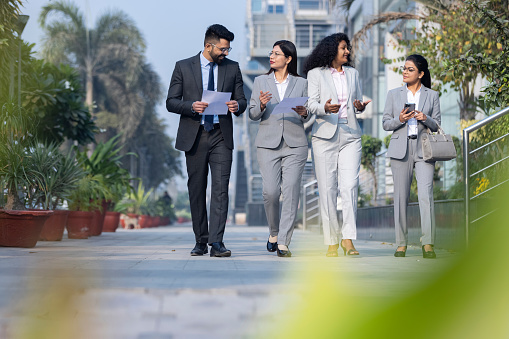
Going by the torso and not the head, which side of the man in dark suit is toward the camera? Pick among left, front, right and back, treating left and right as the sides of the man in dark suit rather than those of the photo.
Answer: front

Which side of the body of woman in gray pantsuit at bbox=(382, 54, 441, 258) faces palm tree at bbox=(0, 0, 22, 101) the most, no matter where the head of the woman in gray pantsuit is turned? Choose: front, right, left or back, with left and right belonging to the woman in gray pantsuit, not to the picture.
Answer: right

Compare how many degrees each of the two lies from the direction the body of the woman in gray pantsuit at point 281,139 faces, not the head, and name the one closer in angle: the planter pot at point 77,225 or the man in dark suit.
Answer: the man in dark suit

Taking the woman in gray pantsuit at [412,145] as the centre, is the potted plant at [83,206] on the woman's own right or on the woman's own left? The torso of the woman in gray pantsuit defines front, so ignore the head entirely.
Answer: on the woman's own right

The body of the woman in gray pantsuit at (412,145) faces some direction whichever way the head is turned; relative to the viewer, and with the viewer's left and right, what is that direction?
facing the viewer

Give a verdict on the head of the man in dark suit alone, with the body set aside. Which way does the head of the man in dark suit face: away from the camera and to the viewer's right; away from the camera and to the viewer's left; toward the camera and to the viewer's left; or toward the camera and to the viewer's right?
toward the camera and to the viewer's right

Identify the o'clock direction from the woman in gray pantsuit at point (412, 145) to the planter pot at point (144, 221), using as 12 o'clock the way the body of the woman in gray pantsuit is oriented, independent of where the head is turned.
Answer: The planter pot is roughly at 5 o'clock from the woman in gray pantsuit.

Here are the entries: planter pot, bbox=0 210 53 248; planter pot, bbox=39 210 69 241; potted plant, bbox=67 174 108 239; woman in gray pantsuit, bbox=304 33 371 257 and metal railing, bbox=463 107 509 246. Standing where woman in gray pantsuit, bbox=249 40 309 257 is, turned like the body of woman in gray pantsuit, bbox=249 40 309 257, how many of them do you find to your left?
2

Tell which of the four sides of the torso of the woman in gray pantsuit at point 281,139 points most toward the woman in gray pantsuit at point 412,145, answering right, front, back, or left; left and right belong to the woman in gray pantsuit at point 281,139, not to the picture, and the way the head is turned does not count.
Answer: left

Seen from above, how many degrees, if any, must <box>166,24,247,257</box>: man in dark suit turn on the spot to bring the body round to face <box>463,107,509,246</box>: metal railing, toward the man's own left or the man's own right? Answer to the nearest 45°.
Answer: approximately 90° to the man's own left

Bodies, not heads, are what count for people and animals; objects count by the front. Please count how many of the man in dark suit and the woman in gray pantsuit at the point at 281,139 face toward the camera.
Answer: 2
